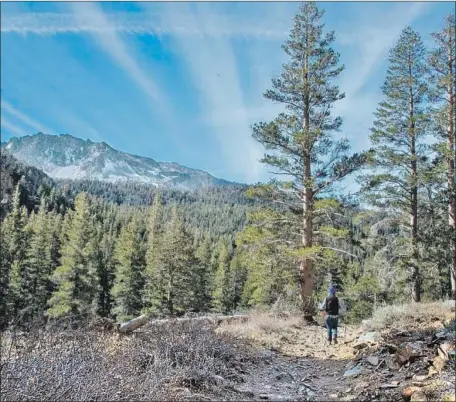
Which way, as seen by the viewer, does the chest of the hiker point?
away from the camera

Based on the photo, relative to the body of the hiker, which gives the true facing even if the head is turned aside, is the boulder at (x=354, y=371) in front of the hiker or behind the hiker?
behind

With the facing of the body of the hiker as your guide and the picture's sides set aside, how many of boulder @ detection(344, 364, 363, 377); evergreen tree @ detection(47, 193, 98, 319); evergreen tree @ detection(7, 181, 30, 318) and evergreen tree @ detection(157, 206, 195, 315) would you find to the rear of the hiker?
1

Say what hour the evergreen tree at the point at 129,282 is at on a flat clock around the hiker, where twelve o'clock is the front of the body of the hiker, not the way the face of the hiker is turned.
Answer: The evergreen tree is roughly at 11 o'clock from the hiker.

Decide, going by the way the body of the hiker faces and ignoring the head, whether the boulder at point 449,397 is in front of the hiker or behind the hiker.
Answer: behind

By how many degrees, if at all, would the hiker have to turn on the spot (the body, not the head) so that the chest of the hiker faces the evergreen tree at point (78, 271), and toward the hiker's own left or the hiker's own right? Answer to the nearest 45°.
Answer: approximately 45° to the hiker's own left

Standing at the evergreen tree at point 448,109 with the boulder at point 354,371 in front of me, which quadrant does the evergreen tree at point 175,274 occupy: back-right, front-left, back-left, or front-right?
back-right

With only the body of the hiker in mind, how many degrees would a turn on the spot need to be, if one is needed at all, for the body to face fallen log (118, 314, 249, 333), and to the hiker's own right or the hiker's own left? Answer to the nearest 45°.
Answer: approximately 90° to the hiker's own left

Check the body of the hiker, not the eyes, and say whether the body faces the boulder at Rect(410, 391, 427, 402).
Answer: no

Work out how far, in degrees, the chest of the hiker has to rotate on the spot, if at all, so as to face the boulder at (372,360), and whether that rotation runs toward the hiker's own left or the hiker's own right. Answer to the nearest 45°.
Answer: approximately 180°

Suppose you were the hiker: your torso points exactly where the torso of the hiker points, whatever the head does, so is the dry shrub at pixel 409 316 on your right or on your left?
on your right

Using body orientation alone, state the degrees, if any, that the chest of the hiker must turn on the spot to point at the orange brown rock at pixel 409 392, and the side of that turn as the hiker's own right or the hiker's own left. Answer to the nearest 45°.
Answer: approximately 180°

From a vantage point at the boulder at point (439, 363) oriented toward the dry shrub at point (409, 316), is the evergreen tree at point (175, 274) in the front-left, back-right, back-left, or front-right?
front-left

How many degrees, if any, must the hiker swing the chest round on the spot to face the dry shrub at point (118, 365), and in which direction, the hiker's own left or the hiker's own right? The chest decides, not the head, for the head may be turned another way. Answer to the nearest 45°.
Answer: approximately 135° to the hiker's own left

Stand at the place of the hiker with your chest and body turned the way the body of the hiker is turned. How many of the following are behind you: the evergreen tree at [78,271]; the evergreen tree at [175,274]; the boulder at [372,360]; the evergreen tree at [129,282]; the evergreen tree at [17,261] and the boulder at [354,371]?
2

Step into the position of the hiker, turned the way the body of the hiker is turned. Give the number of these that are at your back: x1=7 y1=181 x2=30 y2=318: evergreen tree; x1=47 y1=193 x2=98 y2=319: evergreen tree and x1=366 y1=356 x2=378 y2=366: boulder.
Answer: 1
